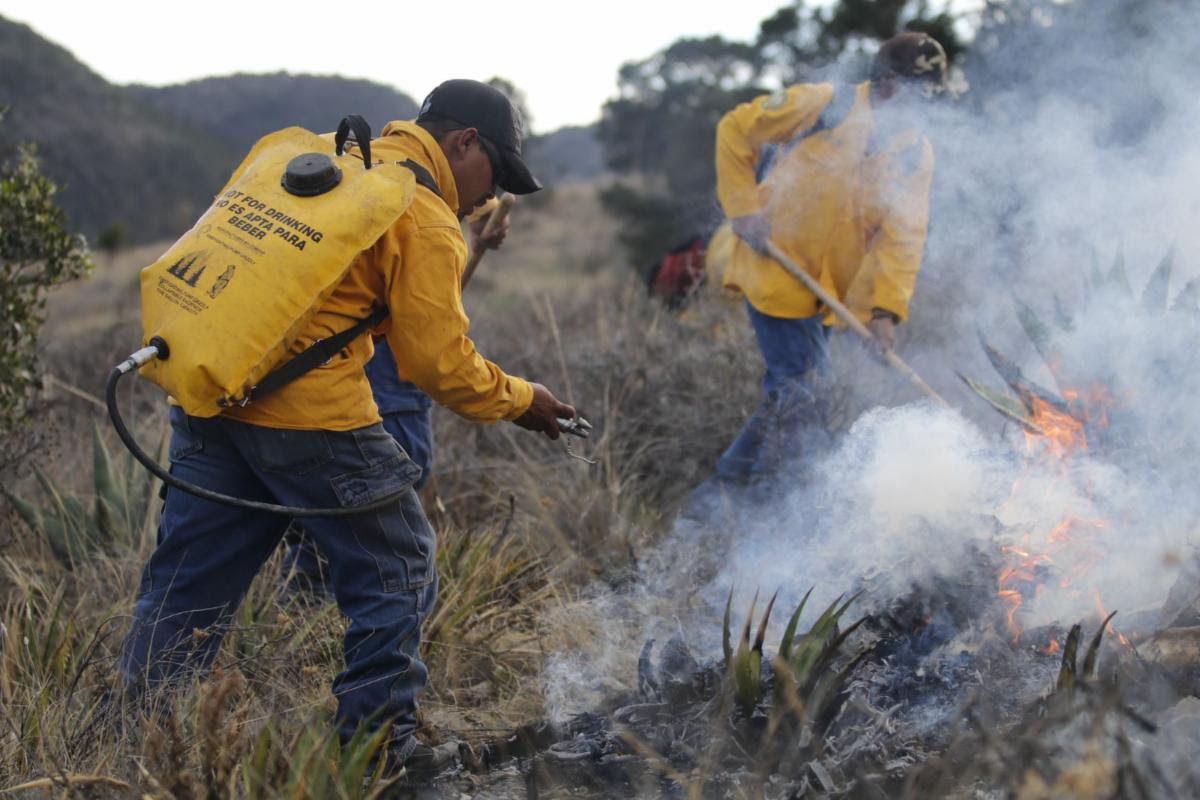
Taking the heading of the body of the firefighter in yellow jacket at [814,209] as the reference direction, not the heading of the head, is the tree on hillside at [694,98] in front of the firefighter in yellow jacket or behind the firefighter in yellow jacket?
behind

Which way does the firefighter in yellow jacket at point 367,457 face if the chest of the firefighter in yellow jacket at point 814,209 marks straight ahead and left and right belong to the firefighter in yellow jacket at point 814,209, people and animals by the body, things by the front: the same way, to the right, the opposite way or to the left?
to the left

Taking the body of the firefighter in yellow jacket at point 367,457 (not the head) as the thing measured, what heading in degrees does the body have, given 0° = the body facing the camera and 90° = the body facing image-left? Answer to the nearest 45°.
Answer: approximately 270°

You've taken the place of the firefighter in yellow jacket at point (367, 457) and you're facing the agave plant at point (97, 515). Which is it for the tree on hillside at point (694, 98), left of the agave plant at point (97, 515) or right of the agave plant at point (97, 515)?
right

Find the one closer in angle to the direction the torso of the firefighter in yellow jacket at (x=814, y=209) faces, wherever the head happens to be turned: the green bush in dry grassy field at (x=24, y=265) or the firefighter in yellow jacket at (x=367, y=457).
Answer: the firefighter in yellow jacket

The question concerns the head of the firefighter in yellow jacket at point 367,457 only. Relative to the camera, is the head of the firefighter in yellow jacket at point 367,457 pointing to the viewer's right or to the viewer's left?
to the viewer's right

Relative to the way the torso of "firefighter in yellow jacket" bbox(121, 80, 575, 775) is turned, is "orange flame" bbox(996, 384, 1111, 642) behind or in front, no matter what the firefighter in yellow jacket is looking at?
in front

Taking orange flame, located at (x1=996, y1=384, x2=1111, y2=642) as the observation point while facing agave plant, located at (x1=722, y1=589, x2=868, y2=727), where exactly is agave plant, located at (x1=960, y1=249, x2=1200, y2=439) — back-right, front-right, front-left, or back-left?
back-right

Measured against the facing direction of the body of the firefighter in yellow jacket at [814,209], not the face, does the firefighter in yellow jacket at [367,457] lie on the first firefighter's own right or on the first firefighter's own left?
on the first firefighter's own right

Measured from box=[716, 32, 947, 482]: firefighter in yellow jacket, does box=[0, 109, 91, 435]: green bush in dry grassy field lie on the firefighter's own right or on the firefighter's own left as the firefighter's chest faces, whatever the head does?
on the firefighter's own right

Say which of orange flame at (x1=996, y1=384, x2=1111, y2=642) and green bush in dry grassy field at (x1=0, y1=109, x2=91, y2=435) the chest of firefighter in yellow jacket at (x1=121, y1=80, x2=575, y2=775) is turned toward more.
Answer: the orange flame
